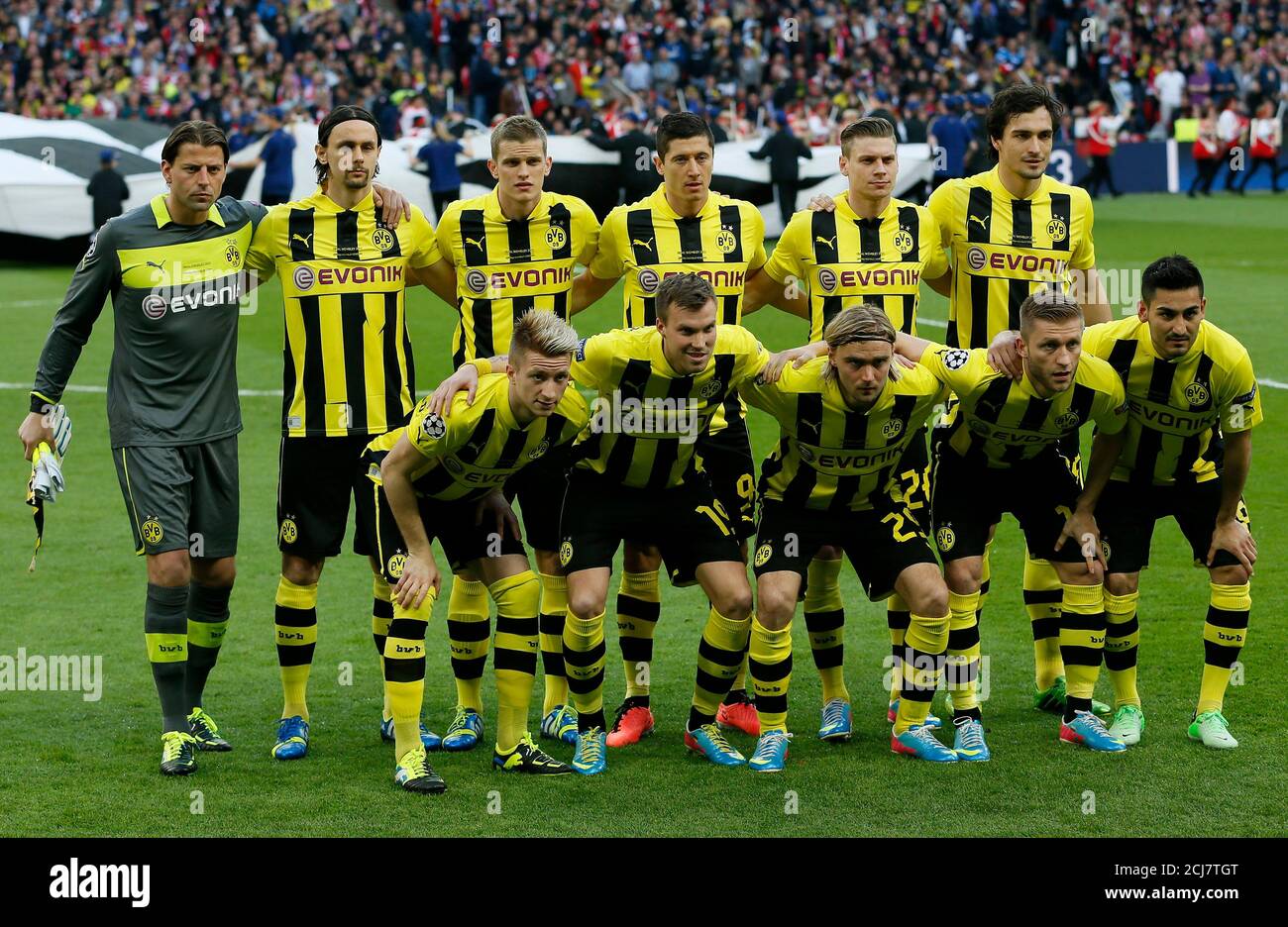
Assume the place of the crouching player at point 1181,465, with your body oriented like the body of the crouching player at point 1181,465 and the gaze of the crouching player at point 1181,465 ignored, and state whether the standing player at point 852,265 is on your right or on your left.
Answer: on your right

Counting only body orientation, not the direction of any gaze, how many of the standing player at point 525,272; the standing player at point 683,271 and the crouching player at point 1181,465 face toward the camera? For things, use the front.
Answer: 3

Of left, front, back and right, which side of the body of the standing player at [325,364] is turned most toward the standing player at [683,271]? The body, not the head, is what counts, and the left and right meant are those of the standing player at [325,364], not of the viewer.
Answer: left

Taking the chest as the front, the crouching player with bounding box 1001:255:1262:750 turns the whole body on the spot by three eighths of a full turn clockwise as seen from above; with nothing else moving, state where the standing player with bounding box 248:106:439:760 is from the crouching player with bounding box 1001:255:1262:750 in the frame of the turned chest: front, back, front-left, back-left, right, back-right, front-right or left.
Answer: front-left

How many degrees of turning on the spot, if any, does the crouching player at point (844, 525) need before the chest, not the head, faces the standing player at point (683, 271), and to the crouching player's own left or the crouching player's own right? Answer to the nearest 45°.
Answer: approximately 135° to the crouching player's own right

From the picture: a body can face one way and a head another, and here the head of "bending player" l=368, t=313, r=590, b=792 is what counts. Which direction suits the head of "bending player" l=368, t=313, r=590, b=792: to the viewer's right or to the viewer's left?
to the viewer's right

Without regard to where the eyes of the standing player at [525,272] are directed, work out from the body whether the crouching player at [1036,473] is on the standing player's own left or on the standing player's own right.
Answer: on the standing player's own left
